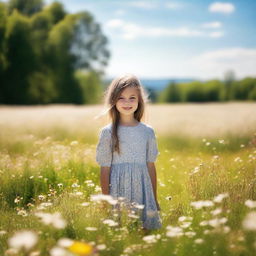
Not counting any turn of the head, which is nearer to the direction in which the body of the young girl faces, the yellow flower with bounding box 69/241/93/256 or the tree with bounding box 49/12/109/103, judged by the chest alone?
the yellow flower

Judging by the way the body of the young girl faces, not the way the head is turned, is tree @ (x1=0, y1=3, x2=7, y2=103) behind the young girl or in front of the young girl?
behind

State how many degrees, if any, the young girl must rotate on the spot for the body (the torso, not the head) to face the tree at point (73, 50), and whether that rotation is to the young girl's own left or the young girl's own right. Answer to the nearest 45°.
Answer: approximately 180°

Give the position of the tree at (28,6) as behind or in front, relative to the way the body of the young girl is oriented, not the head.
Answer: behind

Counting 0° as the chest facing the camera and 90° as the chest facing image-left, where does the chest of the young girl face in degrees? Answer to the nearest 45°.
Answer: approximately 0°

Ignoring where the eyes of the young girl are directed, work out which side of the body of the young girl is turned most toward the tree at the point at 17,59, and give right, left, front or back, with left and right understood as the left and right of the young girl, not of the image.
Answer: back

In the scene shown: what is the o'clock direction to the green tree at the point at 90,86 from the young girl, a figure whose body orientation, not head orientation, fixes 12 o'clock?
The green tree is roughly at 6 o'clock from the young girl.

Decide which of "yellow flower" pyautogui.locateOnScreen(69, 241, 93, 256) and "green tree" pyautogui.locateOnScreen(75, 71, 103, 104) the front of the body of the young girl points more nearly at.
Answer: the yellow flower
